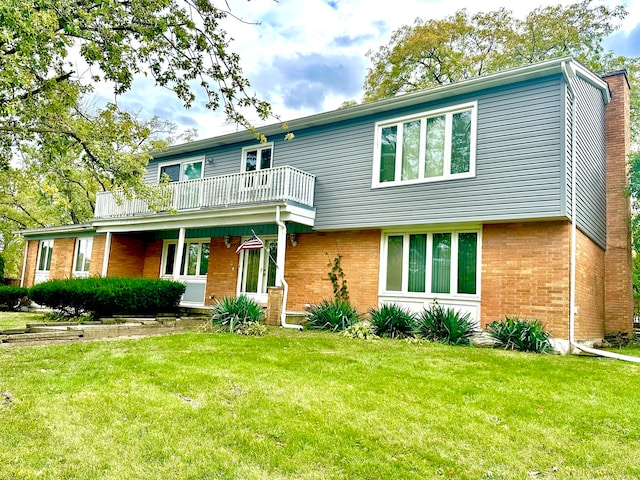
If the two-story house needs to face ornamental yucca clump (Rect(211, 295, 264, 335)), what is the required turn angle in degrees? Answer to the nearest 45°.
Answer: approximately 45° to its right

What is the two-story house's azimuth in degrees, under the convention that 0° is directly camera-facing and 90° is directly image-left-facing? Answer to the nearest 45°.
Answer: approximately 45°

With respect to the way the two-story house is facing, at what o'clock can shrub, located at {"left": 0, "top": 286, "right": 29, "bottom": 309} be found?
The shrub is roughly at 2 o'clock from the two-story house.
